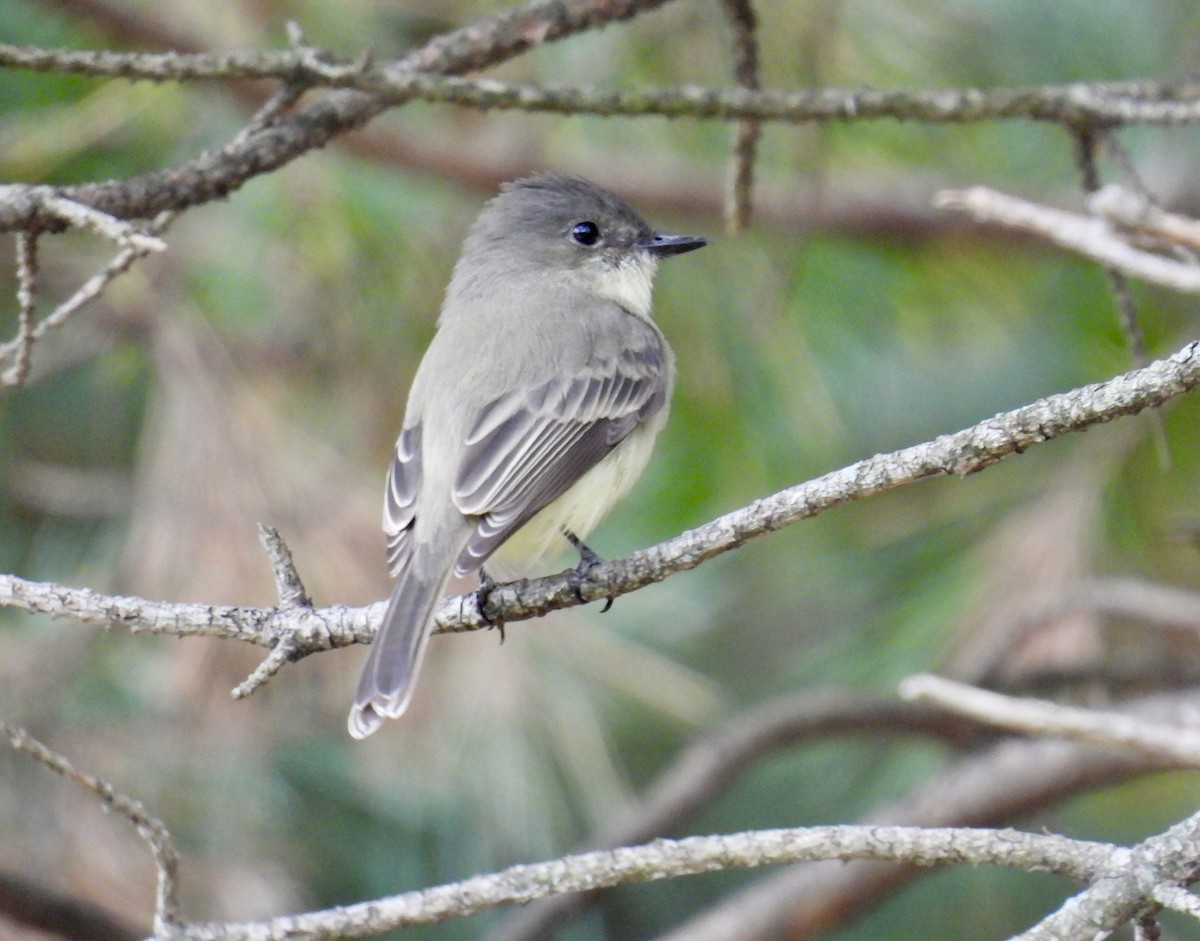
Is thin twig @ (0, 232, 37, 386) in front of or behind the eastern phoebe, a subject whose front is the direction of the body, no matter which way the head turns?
behind

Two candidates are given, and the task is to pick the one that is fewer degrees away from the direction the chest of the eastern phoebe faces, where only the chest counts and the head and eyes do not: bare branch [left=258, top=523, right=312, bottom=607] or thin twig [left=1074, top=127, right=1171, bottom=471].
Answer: the thin twig

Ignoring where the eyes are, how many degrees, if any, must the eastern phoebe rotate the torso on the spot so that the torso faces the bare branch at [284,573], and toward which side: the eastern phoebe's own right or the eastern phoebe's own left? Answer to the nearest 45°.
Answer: approximately 180°

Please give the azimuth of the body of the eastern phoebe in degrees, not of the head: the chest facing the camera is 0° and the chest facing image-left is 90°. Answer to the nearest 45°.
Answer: approximately 225°

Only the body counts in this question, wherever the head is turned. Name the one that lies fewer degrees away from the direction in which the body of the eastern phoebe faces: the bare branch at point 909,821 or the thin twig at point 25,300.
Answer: the bare branch
